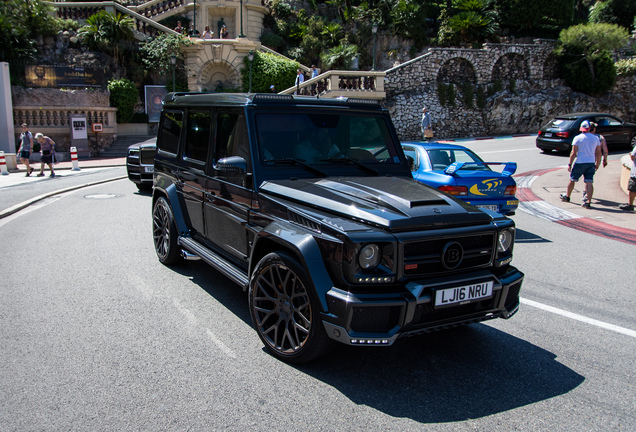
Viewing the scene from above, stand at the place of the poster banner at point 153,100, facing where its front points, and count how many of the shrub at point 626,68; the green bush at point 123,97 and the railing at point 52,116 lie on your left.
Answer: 1

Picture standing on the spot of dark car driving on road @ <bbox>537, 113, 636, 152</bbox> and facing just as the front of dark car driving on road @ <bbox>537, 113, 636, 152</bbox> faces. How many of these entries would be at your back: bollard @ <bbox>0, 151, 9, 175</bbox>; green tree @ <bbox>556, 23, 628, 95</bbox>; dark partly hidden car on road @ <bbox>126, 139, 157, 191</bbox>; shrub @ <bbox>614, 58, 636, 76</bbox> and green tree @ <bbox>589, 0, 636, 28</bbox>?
2

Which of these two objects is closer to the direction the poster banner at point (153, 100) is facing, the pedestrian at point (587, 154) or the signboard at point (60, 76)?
the pedestrian

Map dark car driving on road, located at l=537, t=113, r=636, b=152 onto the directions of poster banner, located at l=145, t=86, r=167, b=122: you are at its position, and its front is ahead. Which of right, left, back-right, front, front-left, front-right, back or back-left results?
front-left

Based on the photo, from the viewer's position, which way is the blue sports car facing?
facing away from the viewer and to the left of the viewer

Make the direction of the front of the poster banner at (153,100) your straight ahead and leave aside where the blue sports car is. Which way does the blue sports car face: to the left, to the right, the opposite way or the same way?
the opposite way

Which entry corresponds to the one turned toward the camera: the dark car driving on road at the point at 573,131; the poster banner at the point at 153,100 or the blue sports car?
the poster banner

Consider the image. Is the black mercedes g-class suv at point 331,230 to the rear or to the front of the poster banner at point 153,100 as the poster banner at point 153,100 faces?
to the front

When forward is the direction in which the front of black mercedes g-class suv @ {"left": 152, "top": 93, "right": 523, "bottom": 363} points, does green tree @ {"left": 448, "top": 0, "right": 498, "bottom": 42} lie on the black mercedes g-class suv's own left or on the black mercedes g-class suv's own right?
on the black mercedes g-class suv's own left

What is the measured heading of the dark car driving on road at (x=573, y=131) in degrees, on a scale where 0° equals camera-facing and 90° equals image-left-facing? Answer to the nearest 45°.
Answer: approximately 225°

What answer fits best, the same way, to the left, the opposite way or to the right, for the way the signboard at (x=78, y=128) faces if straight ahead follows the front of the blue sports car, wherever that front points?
the opposite way

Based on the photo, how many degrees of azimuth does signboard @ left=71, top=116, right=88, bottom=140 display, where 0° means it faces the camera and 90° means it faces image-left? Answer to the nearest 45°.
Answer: approximately 0°

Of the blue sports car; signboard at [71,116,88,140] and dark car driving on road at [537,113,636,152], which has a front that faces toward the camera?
the signboard

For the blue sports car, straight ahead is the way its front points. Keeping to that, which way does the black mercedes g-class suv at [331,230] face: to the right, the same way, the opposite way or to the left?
the opposite way

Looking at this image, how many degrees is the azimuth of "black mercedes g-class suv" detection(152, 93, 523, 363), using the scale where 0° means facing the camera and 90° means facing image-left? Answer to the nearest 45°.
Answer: approximately 315°
